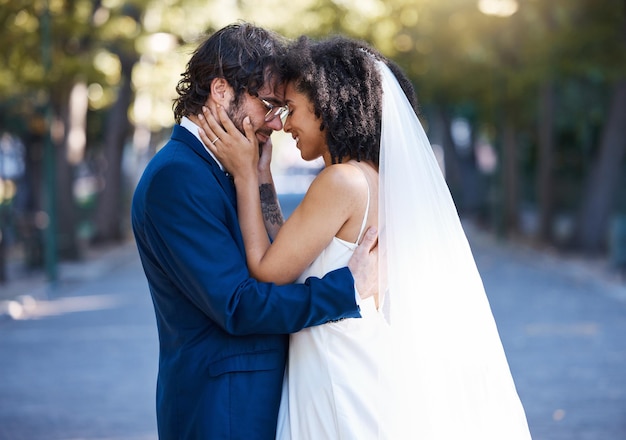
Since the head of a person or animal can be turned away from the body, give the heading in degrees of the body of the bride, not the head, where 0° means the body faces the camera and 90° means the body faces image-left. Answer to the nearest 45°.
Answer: approximately 90°

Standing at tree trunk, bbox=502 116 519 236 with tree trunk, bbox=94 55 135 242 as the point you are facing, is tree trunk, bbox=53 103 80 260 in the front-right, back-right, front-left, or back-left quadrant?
front-left

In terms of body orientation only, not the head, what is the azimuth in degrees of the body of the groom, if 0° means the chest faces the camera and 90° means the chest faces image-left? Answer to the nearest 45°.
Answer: approximately 270°

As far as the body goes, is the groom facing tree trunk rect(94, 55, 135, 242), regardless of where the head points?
no

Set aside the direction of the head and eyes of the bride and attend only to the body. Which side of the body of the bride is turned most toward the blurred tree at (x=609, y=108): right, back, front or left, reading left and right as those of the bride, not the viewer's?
right

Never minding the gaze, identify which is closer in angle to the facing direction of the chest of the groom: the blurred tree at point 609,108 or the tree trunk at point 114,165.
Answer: the blurred tree

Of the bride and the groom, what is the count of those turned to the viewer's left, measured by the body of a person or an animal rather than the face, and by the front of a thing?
1

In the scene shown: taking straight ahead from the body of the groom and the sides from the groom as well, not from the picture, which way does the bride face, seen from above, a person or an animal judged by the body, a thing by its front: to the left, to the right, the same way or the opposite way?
the opposite way

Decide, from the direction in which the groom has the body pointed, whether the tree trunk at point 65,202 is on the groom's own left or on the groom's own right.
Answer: on the groom's own left

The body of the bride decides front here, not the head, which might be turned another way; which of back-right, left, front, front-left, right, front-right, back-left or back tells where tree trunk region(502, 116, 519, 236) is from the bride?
right

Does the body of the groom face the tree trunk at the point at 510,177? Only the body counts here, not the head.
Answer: no

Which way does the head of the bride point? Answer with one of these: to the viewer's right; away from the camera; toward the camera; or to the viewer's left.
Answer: to the viewer's left

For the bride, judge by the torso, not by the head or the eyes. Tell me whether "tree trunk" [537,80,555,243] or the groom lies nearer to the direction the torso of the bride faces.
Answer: the groom
